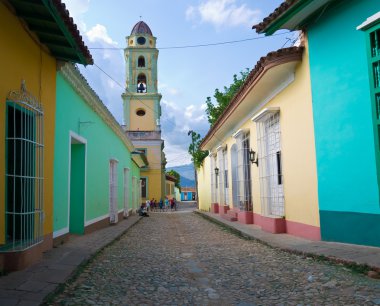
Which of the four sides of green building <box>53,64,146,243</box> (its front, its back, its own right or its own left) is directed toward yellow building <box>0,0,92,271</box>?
right

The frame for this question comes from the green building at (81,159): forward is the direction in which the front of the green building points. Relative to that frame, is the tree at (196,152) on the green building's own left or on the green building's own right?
on the green building's own left

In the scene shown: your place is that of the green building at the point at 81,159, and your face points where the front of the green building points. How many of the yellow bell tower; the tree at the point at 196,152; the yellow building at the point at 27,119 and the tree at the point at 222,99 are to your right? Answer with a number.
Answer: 1

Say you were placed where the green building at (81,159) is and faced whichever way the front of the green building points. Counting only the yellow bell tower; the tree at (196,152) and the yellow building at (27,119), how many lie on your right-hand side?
1

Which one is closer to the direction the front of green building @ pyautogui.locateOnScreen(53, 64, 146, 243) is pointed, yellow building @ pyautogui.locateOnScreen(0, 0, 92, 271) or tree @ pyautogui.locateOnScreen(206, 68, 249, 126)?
the tree

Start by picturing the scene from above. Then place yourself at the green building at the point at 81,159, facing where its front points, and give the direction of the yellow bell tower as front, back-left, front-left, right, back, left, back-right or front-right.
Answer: left

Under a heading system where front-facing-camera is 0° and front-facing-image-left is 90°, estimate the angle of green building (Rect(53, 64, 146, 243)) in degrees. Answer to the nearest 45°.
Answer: approximately 270°

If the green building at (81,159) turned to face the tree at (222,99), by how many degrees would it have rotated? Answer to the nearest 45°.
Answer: approximately 45° to its left

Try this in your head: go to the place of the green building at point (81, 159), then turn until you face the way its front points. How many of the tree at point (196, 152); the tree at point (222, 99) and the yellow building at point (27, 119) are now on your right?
1

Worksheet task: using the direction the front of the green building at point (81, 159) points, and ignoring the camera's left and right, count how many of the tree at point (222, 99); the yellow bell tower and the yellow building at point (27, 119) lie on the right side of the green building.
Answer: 1
